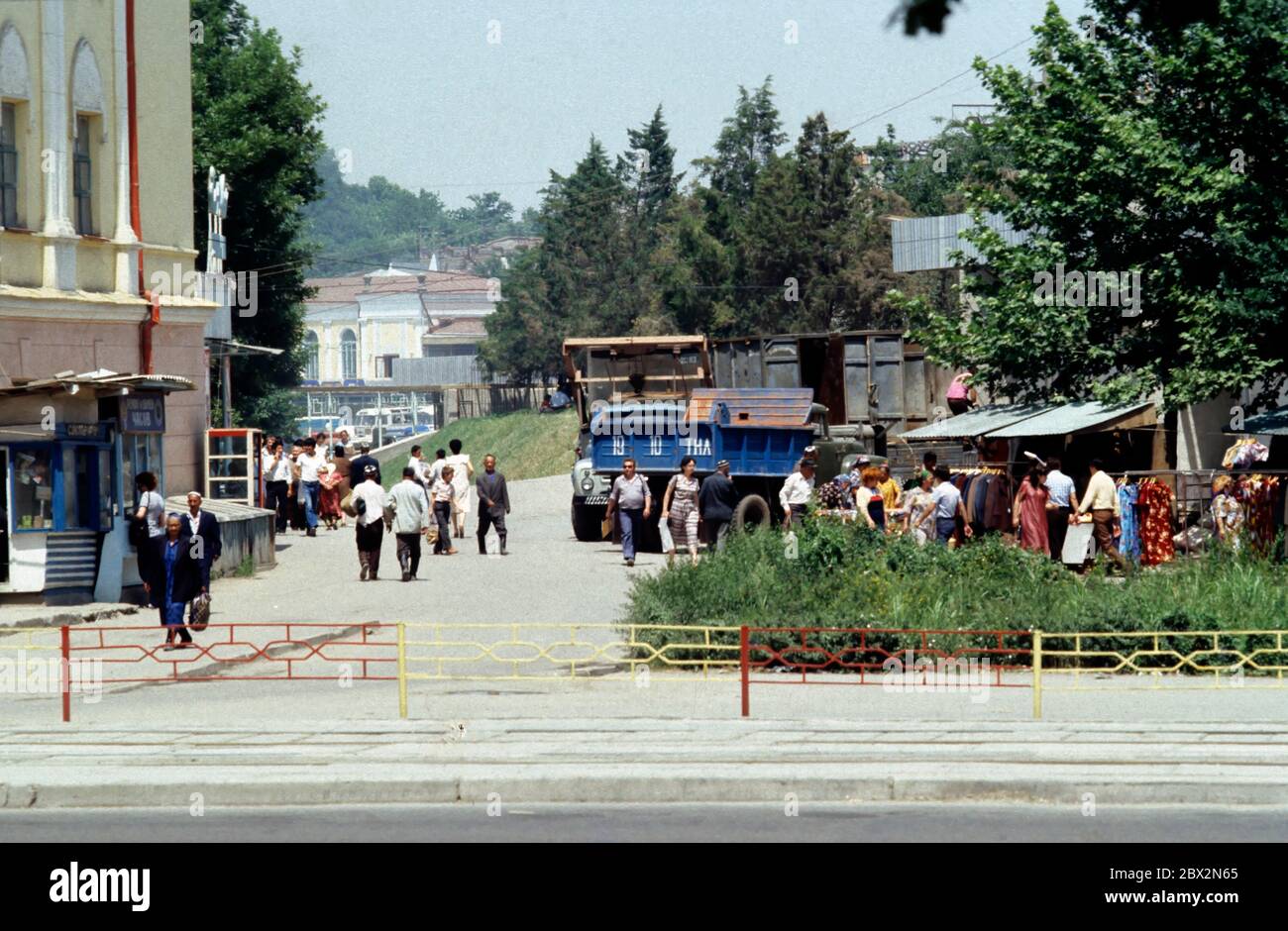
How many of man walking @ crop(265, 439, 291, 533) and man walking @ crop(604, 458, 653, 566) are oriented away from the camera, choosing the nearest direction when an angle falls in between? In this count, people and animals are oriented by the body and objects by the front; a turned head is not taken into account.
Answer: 0

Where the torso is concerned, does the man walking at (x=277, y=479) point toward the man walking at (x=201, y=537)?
yes

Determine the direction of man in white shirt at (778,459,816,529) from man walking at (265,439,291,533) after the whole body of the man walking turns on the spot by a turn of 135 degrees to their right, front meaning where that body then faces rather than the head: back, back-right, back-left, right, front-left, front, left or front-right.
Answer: back

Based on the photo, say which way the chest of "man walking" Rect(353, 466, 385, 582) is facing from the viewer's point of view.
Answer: away from the camera

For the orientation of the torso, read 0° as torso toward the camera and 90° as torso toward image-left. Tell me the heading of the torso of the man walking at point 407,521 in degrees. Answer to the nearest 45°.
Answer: approximately 180°

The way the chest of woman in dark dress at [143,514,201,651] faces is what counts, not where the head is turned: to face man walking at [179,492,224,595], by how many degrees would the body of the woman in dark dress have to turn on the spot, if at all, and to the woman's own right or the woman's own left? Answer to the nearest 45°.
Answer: approximately 135° to the woman's own left

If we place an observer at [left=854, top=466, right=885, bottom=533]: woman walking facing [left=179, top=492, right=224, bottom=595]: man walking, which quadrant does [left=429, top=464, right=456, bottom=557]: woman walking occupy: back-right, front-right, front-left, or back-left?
front-right

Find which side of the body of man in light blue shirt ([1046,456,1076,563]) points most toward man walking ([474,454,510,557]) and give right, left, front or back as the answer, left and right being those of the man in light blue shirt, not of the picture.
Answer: left

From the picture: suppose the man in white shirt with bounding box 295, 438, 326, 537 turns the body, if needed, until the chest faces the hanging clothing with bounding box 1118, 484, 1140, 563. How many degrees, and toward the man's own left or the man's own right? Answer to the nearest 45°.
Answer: approximately 45° to the man's own left

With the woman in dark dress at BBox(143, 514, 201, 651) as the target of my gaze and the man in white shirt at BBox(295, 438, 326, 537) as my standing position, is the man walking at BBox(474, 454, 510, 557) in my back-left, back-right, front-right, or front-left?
front-left

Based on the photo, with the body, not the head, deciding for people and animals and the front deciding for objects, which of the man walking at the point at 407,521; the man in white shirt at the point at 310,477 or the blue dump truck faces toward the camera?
the man in white shirt

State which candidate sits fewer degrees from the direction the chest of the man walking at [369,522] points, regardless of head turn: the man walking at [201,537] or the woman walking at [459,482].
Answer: the woman walking

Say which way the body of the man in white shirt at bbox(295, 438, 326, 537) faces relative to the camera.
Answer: toward the camera

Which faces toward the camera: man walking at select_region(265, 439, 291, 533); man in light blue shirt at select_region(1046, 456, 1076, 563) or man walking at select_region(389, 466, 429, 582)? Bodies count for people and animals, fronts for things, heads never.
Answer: man walking at select_region(265, 439, 291, 533)

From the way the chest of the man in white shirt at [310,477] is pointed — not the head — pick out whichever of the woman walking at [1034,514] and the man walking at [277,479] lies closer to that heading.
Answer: the woman walking

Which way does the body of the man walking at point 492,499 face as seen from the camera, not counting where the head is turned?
toward the camera
